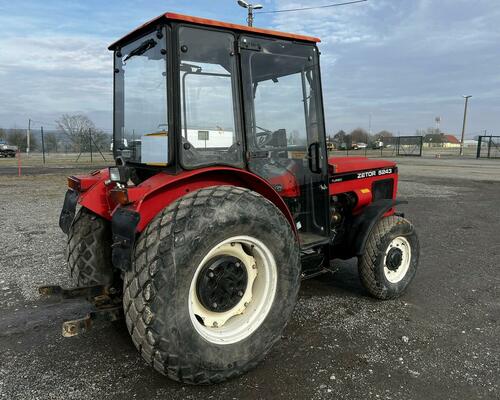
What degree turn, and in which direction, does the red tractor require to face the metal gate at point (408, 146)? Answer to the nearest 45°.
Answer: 0° — it already faces it

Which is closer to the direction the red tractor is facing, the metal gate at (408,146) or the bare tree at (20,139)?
the metal gate

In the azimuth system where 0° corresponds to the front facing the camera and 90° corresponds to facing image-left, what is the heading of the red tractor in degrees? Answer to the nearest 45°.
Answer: approximately 225°

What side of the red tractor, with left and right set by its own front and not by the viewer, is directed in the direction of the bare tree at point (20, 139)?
left
